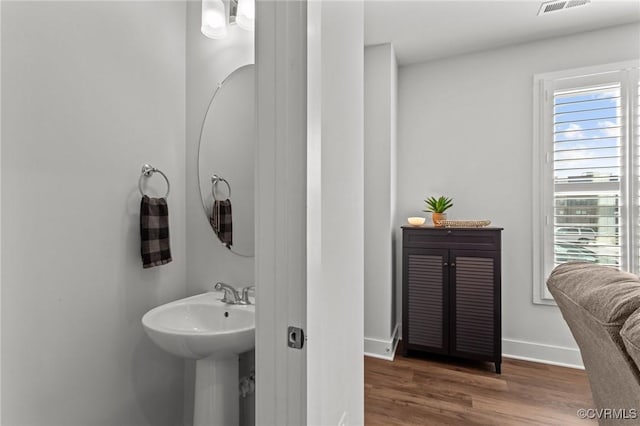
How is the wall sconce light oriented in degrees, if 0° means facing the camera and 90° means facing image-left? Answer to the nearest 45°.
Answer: approximately 45°

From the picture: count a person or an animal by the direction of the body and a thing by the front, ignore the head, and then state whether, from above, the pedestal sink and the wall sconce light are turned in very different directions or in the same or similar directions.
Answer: same or similar directions

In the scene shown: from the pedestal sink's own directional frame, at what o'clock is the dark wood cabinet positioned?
The dark wood cabinet is roughly at 7 o'clock from the pedestal sink.

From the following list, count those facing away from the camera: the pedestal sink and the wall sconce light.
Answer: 0

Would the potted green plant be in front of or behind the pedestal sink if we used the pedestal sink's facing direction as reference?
behind
